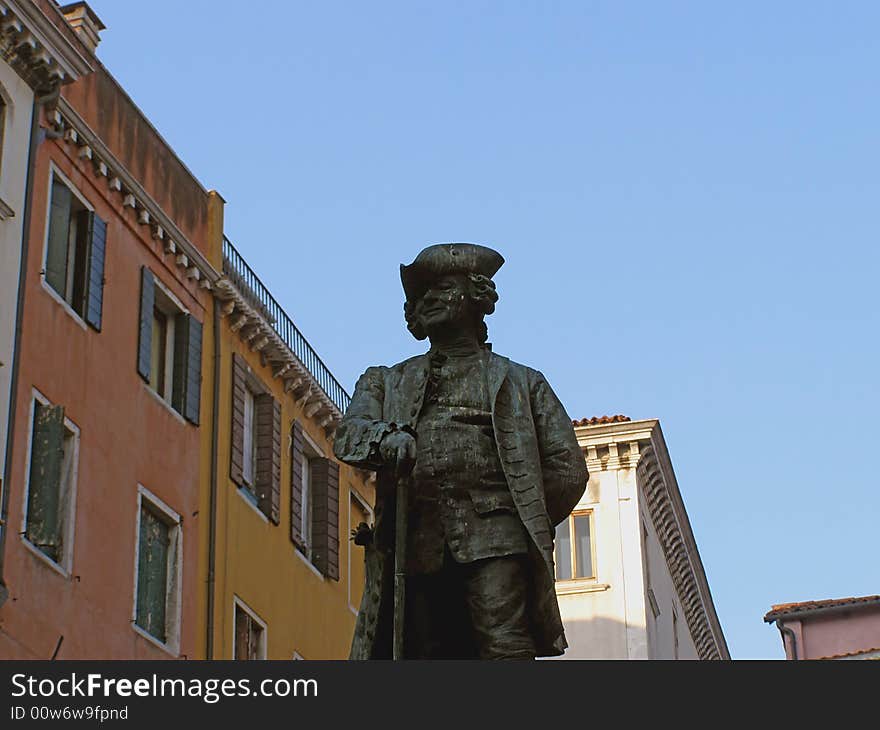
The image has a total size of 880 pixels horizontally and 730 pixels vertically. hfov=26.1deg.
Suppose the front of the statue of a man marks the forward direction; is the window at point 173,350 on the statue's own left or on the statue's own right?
on the statue's own right

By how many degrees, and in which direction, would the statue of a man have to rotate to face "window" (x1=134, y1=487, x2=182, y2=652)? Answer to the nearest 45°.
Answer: approximately 135° to its right

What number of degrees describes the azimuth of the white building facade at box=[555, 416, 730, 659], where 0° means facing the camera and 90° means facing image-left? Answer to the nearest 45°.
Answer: approximately 0°

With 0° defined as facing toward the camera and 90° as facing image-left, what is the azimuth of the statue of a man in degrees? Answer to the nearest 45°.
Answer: approximately 45°

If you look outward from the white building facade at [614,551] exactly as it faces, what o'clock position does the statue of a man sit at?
The statue of a man is roughly at 12 o'clock from the white building facade.

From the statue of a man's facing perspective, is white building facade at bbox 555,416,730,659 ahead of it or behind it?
behind
